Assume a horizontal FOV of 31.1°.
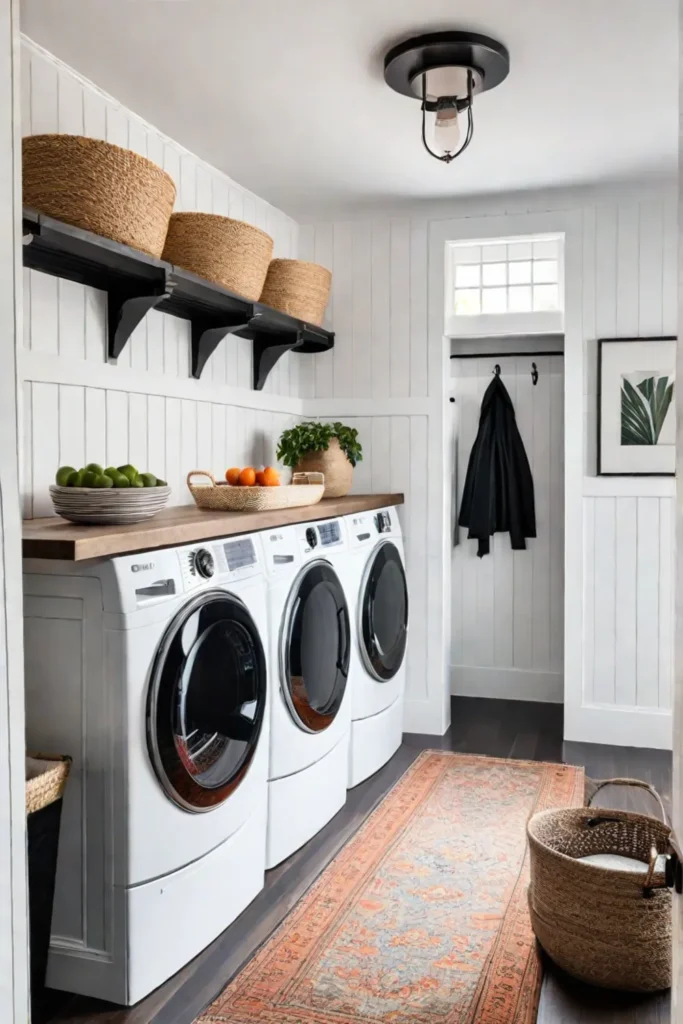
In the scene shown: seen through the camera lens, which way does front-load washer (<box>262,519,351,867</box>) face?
facing the viewer and to the right of the viewer

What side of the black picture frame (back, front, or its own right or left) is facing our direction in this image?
front

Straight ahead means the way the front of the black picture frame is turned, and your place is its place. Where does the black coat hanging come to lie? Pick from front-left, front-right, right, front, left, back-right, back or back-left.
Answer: back-right

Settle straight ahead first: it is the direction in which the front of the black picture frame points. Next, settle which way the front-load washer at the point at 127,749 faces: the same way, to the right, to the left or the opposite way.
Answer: to the left

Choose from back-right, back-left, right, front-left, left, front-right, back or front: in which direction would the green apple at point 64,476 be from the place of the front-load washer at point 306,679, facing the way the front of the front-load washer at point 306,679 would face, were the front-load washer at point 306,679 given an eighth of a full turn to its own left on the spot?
back-right

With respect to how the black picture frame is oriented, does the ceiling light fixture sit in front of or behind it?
in front

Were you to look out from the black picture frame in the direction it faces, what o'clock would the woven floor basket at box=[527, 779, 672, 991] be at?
The woven floor basket is roughly at 12 o'clock from the black picture frame.

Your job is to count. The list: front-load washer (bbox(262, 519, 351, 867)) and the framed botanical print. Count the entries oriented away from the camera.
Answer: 0

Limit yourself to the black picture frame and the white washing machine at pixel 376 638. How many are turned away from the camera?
0

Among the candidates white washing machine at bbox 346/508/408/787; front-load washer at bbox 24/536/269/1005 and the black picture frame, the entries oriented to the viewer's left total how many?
0

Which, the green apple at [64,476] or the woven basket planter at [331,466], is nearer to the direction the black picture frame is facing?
the green apple
